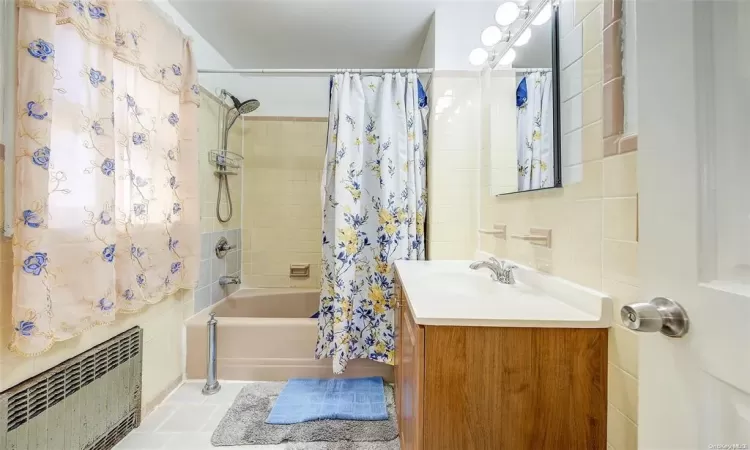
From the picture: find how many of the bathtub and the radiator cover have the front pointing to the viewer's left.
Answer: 0

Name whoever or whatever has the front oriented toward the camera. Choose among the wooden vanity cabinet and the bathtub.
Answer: the bathtub

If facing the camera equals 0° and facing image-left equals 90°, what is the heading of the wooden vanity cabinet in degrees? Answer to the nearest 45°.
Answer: approximately 90°

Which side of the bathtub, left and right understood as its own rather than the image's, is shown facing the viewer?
front

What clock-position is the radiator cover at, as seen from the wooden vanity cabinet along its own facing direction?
The radiator cover is roughly at 12 o'clock from the wooden vanity cabinet.

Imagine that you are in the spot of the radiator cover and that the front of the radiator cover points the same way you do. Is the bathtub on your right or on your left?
on your left

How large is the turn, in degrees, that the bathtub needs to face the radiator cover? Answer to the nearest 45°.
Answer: approximately 45° to its right

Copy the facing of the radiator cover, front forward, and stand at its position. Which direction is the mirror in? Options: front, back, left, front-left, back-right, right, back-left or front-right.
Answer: front

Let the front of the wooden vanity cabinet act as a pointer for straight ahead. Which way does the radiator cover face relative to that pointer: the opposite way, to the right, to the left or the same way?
the opposite way

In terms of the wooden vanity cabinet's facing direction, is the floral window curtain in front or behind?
in front

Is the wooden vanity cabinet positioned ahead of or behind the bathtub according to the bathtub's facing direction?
ahead
